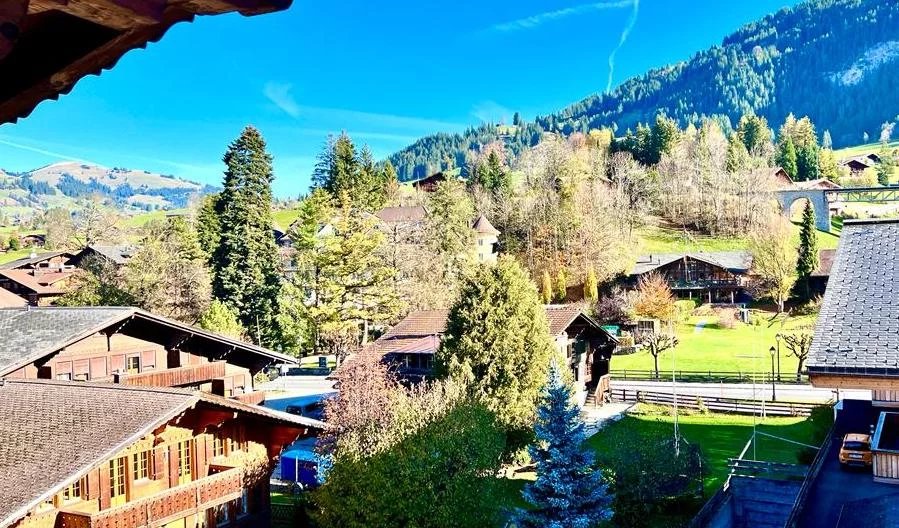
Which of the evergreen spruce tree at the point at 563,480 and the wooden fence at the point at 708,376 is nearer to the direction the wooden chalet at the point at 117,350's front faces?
the evergreen spruce tree

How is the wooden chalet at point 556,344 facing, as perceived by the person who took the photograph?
facing the viewer and to the right of the viewer

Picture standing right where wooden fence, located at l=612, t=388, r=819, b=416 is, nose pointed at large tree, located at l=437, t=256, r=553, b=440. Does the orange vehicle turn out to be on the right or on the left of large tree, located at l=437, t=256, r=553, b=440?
left

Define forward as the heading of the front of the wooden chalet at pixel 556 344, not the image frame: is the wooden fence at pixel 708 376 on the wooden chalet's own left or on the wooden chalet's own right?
on the wooden chalet's own left

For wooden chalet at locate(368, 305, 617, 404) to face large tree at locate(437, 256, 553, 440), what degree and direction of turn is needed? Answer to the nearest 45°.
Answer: approximately 45° to its right

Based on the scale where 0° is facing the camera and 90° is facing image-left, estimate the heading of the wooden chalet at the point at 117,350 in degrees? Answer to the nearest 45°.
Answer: approximately 315°

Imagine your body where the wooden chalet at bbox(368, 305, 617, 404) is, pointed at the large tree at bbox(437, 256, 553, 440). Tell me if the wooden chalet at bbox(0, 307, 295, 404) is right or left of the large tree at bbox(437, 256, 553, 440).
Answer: right

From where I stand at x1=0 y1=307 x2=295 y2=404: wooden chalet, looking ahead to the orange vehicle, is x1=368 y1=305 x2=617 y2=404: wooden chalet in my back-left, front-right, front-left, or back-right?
front-left

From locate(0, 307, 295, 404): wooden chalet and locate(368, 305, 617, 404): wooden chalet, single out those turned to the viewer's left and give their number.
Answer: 0

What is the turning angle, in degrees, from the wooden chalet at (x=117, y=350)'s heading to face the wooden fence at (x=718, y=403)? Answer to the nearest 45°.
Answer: approximately 45° to its left

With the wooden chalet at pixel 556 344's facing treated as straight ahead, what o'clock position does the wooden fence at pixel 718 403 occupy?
The wooden fence is roughly at 10 o'clock from the wooden chalet.

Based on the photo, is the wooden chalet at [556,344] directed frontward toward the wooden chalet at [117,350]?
no

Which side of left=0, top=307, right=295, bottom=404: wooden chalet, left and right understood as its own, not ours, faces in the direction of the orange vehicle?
front
